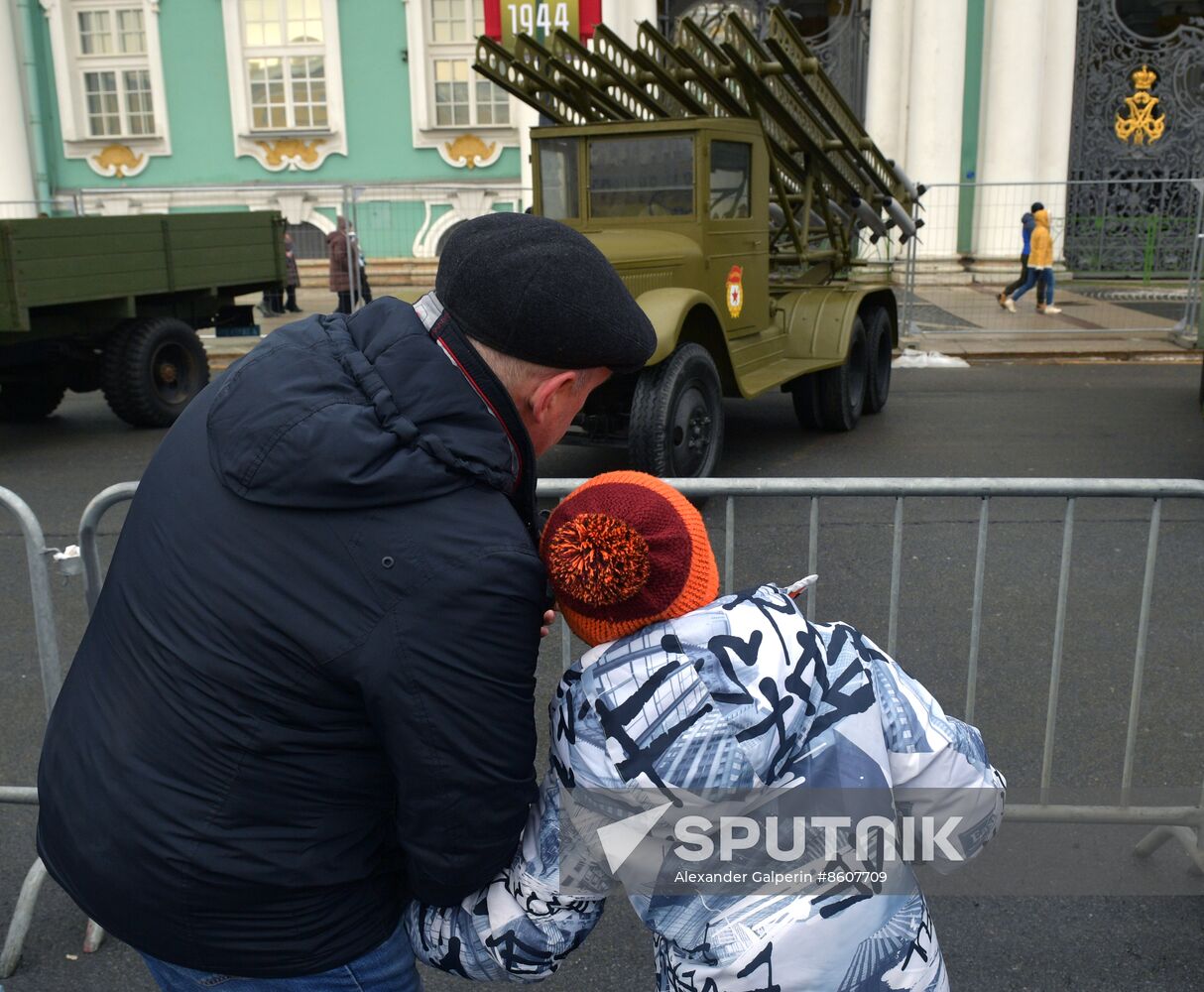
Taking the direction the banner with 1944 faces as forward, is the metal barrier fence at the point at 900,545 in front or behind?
in front

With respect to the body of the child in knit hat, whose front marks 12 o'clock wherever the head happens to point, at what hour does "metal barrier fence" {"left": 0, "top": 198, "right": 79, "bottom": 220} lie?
The metal barrier fence is roughly at 11 o'clock from the child in knit hat.

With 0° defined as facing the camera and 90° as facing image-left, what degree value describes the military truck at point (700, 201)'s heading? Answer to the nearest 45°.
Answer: approximately 45°

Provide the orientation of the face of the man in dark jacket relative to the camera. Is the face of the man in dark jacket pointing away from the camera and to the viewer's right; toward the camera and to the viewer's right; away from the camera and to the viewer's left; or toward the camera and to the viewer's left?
away from the camera and to the viewer's right

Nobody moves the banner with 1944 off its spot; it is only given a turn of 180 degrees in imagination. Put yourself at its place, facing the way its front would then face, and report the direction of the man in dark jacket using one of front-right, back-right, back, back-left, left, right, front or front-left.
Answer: back

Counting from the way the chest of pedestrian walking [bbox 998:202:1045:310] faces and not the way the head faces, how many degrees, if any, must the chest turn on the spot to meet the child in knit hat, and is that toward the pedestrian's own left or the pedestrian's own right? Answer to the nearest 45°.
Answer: approximately 90° to the pedestrian's own right

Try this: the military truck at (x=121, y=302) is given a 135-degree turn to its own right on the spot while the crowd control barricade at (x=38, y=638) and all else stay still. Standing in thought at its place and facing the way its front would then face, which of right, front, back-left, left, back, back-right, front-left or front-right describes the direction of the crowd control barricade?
back

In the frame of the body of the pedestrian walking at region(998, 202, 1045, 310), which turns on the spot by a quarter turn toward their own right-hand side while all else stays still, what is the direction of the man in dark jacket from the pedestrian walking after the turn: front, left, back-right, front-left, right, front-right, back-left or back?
front

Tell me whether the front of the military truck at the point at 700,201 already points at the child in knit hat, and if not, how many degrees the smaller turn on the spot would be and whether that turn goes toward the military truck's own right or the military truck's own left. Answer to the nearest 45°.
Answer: approximately 45° to the military truck's own left

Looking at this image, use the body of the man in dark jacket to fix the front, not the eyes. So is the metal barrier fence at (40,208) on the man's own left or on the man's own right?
on the man's own left

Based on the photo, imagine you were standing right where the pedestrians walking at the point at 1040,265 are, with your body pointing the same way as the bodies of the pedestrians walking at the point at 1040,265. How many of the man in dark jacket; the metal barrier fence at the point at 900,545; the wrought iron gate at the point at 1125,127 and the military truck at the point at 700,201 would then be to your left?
1

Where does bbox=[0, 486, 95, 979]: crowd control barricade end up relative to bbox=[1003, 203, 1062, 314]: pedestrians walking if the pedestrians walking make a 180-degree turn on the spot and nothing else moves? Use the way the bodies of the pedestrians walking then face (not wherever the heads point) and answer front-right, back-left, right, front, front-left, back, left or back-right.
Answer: left

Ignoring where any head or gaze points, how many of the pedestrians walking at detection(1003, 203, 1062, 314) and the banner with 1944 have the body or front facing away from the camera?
0

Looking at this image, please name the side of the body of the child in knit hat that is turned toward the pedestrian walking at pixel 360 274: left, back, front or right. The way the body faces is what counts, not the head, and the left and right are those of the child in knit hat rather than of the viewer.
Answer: front

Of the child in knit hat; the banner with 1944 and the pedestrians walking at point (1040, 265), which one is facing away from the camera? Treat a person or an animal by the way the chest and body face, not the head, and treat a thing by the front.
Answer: the child in knit hat

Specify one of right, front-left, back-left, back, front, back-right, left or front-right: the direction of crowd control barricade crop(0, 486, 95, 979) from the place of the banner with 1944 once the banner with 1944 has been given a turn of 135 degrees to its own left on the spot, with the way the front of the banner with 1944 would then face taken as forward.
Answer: back-right

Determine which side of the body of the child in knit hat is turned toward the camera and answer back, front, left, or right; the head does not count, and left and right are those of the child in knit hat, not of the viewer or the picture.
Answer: back

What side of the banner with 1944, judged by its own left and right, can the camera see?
front
